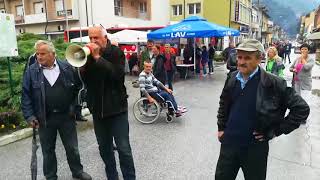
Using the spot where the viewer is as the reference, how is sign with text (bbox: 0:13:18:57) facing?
facing the viewer

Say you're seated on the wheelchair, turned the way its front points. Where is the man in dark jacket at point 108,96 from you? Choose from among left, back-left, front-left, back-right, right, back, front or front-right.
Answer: right

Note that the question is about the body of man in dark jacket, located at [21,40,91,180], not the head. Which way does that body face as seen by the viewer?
toward the camera

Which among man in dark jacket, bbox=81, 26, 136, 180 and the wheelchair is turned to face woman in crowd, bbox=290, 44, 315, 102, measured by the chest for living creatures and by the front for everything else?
the wheelchair

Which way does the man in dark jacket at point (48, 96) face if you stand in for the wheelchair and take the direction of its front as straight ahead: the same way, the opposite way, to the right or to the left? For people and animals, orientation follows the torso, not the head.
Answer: to the right

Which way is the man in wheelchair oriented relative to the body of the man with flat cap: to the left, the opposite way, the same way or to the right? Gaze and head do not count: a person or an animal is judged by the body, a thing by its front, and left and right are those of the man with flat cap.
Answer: to the left

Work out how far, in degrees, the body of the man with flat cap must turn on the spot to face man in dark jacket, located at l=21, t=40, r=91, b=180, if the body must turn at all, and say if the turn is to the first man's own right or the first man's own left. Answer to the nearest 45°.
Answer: approximately 45° to the first man's own right

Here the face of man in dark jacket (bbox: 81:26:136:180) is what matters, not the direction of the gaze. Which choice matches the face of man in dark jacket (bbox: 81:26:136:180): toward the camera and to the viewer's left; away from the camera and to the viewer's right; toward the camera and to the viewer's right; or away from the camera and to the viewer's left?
toward the camera and to the viewer's left

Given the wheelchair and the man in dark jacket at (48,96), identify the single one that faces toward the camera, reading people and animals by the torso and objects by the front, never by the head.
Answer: the man in dark jacket

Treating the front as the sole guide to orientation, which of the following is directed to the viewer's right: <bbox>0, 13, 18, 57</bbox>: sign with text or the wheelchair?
the wheelchair

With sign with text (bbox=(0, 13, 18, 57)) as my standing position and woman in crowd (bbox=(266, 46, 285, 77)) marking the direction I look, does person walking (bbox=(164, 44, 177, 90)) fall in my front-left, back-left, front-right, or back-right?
front-left

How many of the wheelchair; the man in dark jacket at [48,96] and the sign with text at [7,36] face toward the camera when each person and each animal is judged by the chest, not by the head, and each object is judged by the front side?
2

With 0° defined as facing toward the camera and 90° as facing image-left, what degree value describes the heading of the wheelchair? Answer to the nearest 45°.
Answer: approximately 270°

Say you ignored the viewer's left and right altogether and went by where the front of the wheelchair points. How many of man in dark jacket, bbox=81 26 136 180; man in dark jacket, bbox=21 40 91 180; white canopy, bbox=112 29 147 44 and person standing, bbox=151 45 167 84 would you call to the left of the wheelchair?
2
